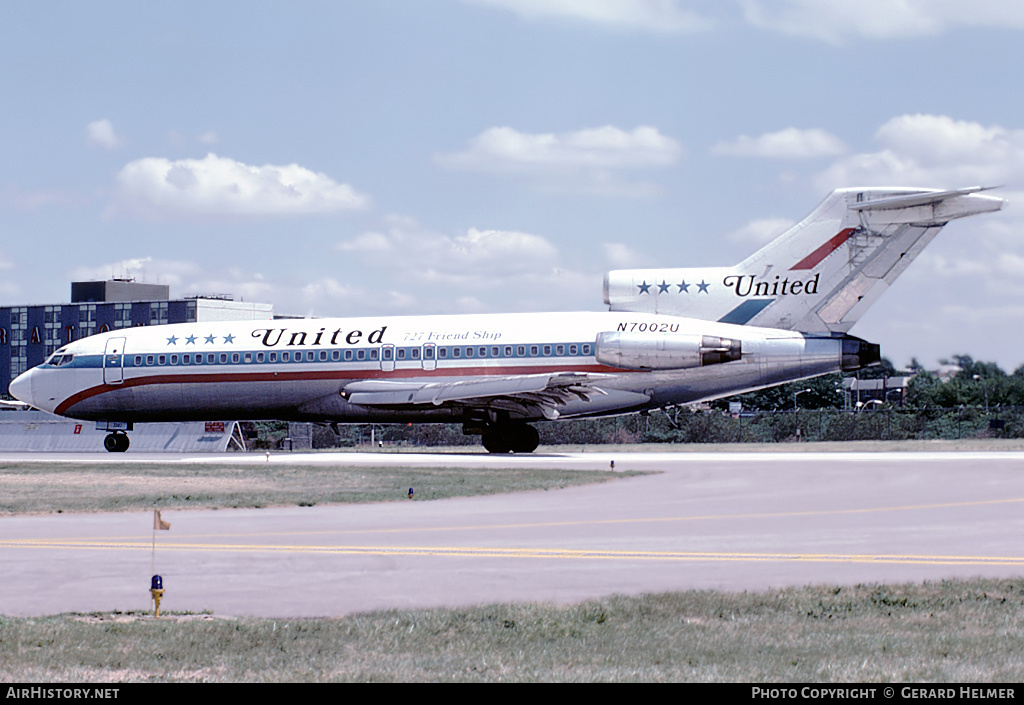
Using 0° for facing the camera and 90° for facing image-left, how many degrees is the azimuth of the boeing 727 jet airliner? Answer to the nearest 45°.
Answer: approximately 90°

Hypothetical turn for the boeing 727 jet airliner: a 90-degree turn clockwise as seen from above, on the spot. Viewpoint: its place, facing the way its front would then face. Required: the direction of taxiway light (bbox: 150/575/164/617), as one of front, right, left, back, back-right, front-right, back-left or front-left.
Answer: back
